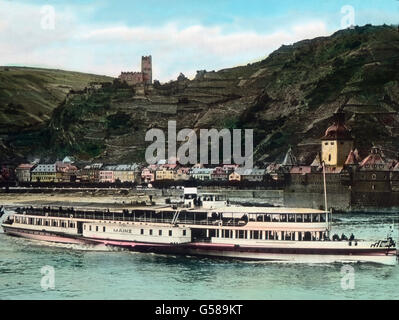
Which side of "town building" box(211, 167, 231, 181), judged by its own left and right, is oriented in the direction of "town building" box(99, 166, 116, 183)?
right

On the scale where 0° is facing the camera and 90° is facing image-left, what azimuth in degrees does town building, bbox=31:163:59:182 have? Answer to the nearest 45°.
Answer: approximately 0°

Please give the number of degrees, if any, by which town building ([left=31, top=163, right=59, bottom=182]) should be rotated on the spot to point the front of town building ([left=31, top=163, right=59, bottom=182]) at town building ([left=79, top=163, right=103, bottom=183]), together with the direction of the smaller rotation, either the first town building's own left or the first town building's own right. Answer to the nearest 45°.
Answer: approximately 45° to the first town building's own left

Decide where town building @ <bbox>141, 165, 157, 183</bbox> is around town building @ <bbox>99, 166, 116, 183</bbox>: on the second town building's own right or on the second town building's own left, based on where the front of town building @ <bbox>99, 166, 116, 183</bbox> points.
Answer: on the second town building's own left

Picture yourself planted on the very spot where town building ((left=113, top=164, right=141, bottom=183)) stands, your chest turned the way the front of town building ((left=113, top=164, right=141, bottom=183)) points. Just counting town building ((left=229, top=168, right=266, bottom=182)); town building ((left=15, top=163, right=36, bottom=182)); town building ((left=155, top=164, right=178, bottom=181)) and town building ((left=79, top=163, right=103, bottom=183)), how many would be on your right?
2

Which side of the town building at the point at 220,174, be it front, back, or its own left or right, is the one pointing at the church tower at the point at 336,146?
left

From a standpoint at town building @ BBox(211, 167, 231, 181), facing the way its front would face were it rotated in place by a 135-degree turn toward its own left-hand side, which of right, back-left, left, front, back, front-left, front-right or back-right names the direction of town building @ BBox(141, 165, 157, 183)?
back-left

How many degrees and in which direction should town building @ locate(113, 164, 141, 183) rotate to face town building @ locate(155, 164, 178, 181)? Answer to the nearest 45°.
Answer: approximately 45° to its left
